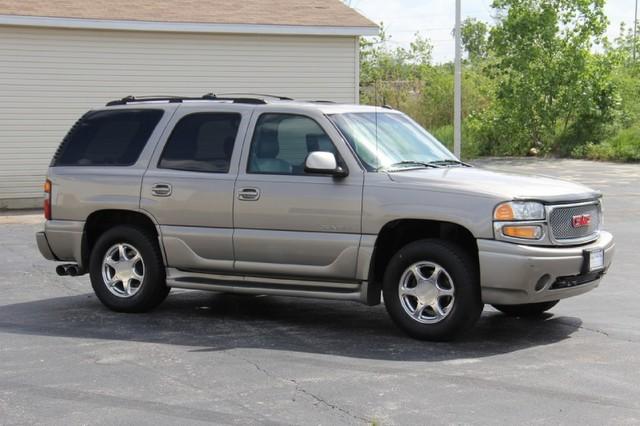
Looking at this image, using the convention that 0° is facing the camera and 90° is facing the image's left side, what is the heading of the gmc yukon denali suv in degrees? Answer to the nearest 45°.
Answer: approximately 315°

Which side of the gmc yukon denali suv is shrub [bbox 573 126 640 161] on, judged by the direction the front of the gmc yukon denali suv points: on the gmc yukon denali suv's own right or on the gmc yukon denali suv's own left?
on the gmc yukon denali suv's own left

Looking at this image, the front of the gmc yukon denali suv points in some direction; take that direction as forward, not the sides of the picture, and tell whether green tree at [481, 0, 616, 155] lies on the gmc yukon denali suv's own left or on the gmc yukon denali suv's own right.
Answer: on the gmc yukon denali suv's own left
